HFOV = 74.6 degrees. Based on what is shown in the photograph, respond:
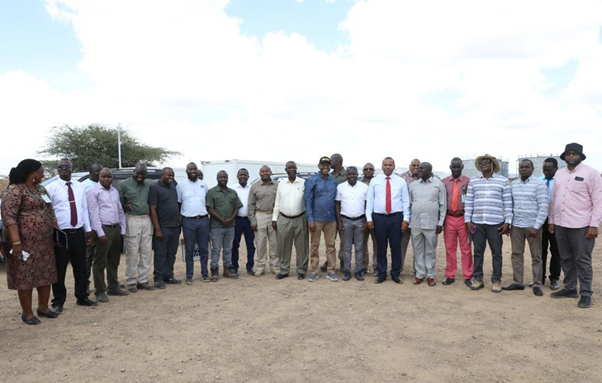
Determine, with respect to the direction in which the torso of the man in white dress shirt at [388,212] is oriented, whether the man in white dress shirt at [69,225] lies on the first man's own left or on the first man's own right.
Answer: on the first man's own right

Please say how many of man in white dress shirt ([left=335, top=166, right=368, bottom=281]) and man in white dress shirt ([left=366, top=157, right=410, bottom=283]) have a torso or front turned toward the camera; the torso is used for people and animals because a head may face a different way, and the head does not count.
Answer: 2

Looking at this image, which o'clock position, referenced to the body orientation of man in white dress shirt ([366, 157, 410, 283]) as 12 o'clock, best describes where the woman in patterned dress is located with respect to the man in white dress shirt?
The woman in patterned dress is roughly at 2 o'clock from the man in white dress shirt.

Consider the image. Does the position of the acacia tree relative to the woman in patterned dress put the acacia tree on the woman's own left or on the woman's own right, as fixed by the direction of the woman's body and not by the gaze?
on the woman's own left

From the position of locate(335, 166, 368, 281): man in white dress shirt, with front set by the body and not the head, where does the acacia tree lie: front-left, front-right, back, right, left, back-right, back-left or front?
back-right

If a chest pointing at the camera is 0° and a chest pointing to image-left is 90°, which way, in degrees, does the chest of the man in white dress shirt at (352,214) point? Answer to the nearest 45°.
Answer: approximately 0°

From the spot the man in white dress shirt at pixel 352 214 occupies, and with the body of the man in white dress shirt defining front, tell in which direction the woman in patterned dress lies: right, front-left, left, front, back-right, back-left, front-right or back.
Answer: front-right

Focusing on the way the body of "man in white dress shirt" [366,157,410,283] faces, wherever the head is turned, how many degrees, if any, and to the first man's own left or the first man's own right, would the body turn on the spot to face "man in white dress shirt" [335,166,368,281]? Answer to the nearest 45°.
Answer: approximately 90° to the first man's own right

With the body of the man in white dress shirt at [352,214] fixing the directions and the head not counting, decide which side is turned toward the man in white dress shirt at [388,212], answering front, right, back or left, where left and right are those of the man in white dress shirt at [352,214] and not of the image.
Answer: left

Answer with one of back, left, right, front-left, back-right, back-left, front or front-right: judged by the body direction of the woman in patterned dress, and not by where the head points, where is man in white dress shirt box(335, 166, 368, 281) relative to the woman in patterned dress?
front-left

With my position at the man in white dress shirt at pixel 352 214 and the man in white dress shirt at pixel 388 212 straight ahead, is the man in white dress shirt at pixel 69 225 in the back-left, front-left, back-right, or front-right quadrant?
back-right
